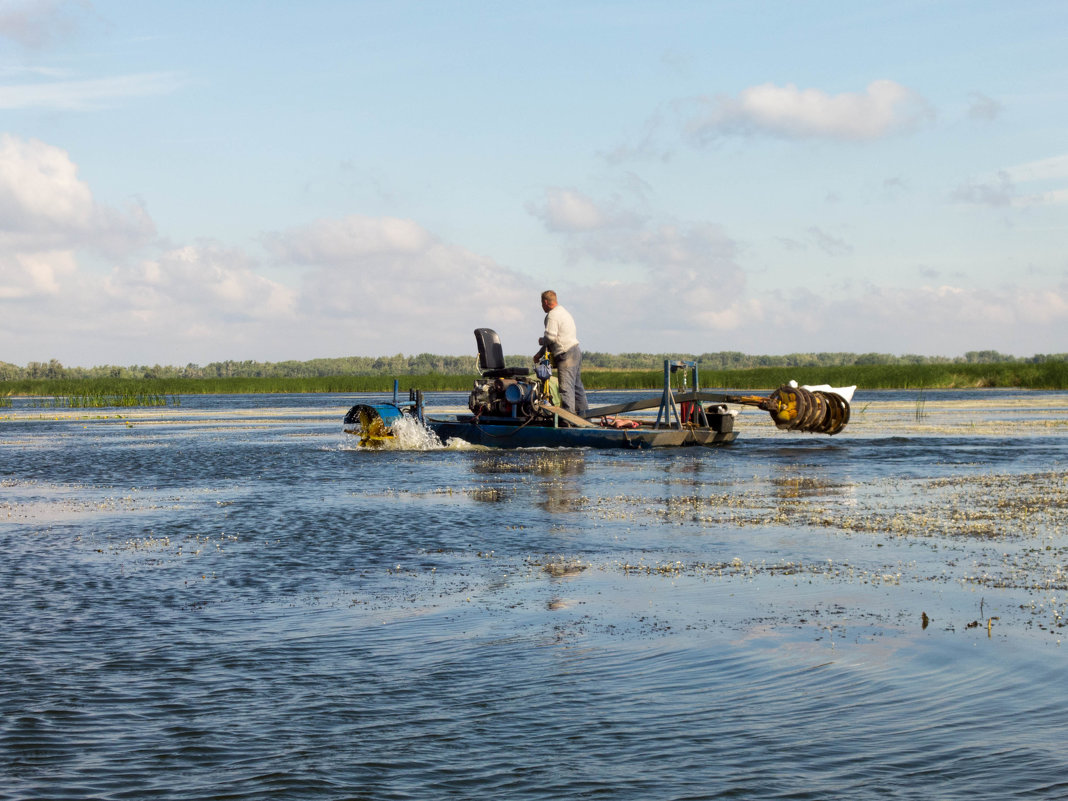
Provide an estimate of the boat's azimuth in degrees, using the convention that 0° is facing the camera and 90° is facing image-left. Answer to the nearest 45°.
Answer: approximately 270°
